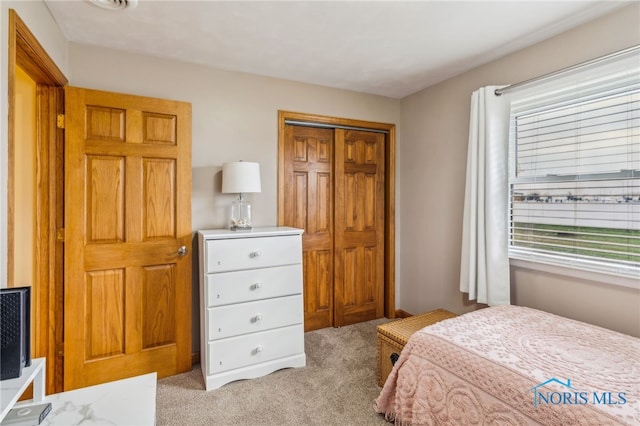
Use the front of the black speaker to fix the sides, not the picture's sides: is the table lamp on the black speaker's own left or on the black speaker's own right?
on the black speaker's own left

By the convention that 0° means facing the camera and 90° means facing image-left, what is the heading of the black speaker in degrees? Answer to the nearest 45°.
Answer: approximately 315°

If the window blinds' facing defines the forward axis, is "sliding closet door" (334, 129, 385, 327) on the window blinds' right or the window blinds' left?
on its right

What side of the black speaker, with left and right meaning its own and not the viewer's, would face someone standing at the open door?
back

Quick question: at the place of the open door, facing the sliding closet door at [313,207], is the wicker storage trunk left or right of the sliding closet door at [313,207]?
right

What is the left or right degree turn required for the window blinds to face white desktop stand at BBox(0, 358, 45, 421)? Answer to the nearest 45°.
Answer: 0° — it already faces it

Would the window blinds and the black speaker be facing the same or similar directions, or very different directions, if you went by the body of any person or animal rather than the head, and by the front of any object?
very different directions
